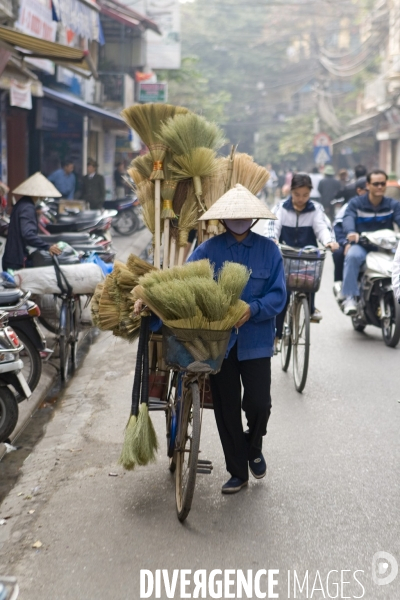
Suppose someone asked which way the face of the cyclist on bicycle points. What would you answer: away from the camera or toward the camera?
toward the camera

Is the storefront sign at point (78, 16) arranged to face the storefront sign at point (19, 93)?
no

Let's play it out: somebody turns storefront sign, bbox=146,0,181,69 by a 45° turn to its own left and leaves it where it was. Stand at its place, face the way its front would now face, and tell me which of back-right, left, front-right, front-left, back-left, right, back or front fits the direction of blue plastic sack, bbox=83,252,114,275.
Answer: front-right

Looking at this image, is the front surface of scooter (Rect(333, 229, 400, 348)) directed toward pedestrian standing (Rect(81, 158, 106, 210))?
no

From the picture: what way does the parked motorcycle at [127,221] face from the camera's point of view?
to the viewer's left

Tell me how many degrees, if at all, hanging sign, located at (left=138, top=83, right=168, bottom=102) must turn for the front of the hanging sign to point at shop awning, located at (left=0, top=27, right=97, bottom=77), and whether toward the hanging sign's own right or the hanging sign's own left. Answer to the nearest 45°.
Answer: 0° — it already faces it

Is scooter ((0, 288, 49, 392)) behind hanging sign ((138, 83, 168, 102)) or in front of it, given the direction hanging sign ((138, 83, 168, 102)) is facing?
in front

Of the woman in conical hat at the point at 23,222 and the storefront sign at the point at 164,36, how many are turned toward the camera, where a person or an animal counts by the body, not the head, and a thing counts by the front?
1

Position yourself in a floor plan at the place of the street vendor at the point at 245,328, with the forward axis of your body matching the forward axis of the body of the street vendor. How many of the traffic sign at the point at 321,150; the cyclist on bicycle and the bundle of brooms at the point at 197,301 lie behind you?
2

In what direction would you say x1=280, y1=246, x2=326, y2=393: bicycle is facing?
toward the camera

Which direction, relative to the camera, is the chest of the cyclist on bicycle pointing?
toward the camera

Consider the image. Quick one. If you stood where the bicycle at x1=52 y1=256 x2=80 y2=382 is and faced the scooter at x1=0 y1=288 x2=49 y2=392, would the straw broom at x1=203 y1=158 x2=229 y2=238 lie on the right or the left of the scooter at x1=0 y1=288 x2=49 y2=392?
left

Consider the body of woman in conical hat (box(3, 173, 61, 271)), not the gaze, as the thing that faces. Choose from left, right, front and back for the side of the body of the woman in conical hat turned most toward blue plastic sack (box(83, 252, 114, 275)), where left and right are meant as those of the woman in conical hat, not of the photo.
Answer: front

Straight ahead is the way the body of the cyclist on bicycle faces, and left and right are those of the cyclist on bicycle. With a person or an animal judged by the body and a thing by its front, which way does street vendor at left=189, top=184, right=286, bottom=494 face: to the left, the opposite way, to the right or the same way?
the same way

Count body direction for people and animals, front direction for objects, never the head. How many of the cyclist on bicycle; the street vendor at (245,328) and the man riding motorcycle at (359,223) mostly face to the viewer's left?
0

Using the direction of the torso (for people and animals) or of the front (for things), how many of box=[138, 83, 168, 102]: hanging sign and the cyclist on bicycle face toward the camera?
2

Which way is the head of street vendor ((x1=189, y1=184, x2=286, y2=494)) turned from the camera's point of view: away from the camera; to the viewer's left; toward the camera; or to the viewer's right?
toward the camera

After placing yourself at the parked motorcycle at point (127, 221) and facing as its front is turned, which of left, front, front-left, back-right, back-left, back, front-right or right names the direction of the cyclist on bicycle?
left
